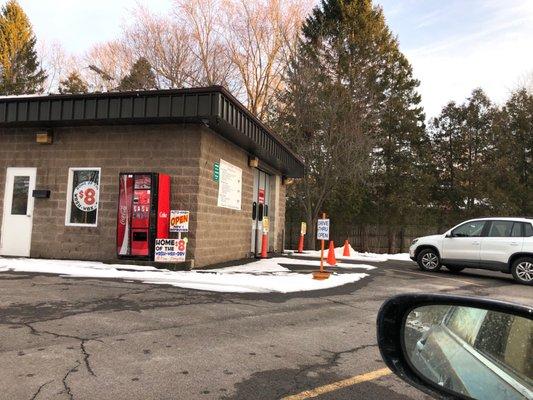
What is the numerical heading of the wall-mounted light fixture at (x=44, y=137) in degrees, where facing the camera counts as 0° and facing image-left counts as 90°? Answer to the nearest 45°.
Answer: approximately 45°

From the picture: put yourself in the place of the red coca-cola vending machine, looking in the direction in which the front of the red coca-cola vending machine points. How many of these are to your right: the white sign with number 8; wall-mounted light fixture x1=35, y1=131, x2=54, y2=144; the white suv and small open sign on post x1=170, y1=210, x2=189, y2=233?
2

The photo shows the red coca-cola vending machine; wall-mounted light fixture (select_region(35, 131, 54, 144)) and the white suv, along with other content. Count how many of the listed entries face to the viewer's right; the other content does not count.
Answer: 0

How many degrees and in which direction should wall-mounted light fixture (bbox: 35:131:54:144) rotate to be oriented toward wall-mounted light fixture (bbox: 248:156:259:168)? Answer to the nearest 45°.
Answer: approximately 135° to its left

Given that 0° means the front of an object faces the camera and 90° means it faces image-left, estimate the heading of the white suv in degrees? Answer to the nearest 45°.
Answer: approximately 90°

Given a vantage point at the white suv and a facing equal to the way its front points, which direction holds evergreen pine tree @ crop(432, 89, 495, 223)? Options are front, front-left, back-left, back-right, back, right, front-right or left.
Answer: right

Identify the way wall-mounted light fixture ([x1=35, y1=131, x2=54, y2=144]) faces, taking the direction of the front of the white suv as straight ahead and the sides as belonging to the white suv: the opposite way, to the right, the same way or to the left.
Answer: to the left

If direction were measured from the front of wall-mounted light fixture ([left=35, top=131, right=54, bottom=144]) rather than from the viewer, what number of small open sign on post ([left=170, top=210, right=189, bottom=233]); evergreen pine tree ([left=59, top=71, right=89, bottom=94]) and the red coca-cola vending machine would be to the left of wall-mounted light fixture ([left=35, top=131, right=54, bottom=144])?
2

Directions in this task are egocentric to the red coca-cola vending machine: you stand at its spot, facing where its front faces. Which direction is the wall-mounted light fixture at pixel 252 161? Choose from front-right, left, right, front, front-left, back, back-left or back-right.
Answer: back

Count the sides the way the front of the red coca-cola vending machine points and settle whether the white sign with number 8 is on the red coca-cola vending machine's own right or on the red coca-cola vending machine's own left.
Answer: on the red coca-cola vending machine's own right

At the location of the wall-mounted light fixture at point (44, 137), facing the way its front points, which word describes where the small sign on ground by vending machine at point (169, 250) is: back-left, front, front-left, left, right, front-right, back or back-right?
left

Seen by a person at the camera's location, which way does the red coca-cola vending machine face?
facing the viewer and to the left of the viewer

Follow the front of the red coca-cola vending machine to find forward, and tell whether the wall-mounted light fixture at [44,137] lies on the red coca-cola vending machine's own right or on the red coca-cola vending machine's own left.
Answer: on the red coca-cola vending machine's own right
